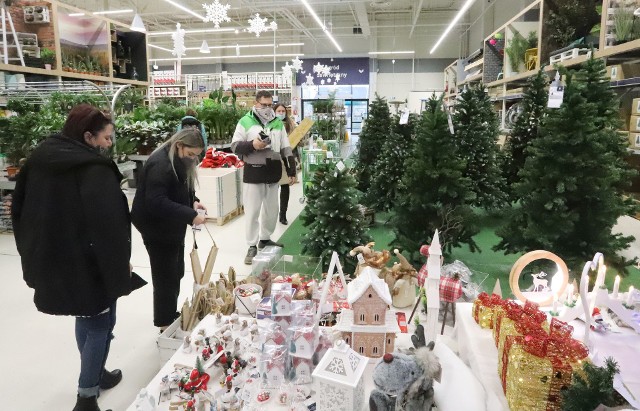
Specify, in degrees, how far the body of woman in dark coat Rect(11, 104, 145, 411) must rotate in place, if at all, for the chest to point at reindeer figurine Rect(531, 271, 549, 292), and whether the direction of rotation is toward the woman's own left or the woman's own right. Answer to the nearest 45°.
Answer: approximately 45° to the woman's own right

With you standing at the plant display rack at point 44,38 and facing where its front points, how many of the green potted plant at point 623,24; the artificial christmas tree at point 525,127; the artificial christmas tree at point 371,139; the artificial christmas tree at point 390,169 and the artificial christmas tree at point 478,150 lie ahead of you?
5

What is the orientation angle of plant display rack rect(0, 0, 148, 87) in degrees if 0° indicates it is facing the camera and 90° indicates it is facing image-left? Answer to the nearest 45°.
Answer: approximately 315°

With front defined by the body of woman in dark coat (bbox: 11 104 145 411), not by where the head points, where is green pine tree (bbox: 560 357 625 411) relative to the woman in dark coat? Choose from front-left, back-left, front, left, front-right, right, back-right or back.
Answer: right

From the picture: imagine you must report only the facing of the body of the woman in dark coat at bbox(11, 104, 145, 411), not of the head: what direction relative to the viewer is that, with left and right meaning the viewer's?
facing away from the viewer and to the right of the viewer

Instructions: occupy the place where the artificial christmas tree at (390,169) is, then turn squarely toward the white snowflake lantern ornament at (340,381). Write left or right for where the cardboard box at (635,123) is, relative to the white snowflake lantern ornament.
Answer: left

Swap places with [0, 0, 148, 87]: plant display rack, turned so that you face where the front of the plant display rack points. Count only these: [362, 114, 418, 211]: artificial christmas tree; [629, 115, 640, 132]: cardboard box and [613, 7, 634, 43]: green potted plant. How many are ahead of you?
3

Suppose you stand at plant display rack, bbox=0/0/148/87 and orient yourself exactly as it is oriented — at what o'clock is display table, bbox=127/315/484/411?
The display table is roughly at 1 o'clock from the plant display rack.

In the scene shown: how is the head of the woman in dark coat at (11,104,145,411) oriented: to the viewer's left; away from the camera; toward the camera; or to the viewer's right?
to the viewer's right

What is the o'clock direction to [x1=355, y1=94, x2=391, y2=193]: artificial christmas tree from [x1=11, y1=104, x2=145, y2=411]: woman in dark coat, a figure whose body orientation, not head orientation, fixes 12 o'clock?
The artificial christmas tree is roughly at 12 o'clock from the woman in dark coat.

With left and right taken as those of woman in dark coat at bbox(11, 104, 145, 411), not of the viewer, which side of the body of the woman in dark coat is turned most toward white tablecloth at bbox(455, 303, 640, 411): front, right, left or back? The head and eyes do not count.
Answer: right

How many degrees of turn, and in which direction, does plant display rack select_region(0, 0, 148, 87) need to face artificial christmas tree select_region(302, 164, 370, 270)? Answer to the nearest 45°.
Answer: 0° — it already faces it

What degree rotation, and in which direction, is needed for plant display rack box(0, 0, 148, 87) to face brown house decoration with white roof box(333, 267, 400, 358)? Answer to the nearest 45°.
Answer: approximately 45° to its right

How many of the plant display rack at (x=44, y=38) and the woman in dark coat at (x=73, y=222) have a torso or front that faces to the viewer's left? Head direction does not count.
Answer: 0
